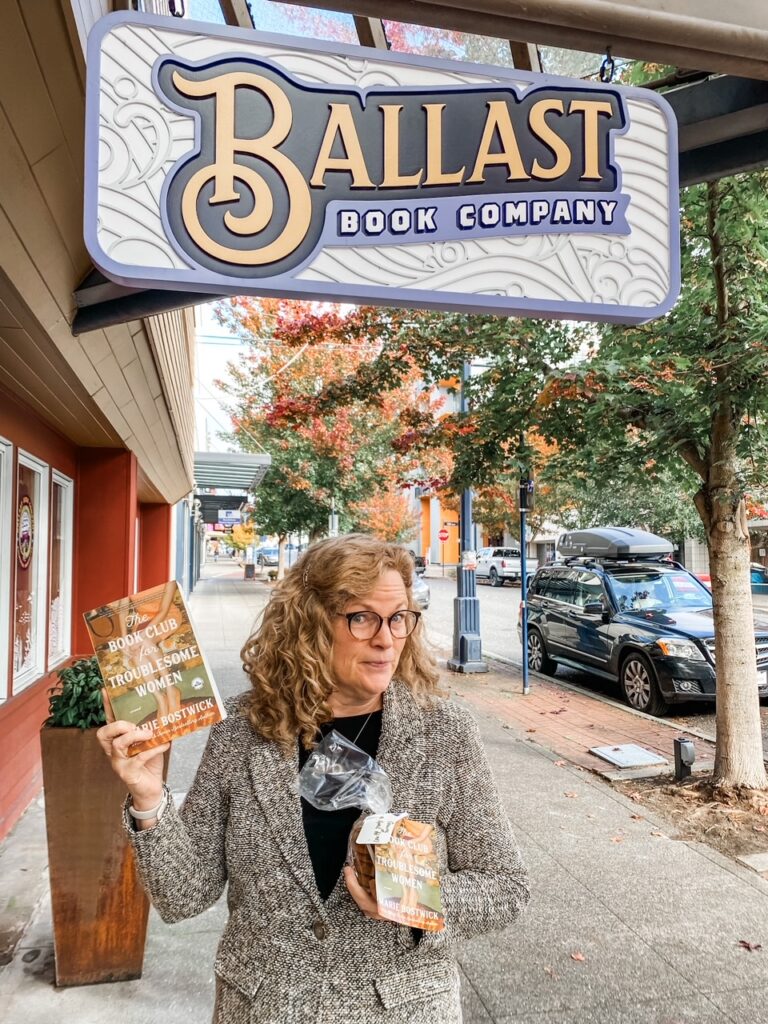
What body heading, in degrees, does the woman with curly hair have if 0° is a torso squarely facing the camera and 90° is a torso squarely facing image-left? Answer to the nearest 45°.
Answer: approximately 0°

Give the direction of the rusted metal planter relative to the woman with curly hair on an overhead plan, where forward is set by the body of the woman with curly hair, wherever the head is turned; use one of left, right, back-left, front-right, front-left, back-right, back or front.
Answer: back-right

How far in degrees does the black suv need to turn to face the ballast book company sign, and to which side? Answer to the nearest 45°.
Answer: approximately 45° to its right

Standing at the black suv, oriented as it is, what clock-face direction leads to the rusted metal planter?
The rusted metal planter is roughly at 2 o'clock from the black suv.

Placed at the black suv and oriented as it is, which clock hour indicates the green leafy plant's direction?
The green leafy plant is roughly at 2 o'clock from the black suv.

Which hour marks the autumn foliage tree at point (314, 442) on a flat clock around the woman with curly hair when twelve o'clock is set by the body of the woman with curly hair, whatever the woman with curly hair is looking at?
The autumn foliage tree is roughly at 6 o'clock from the woman with curly hair.

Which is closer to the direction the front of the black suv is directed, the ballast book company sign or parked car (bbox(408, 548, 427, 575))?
the ballast book company sign

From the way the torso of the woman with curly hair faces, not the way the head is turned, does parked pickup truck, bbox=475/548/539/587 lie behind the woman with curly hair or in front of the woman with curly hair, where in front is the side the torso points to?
behind
